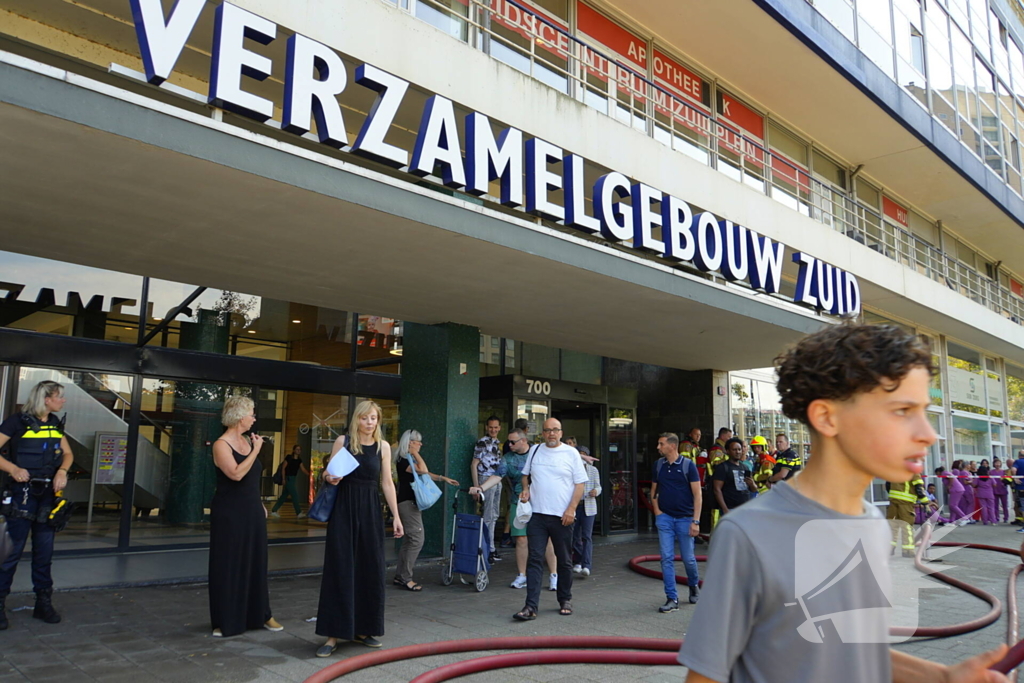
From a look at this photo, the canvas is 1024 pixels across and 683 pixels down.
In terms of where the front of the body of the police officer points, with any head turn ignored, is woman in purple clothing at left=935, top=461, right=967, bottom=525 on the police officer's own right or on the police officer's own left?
on the police officer's own left

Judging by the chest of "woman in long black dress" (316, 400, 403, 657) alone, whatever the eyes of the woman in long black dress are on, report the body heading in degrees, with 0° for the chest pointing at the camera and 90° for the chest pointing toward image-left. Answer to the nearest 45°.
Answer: approximately 0°

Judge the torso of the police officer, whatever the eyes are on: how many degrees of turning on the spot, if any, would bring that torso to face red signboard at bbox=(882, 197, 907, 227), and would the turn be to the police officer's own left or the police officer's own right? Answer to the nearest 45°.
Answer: approximately 45° to the police officer's own left

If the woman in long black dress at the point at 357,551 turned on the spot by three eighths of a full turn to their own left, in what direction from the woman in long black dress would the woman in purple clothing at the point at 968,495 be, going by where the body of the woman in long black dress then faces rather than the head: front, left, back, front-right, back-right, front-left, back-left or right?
front

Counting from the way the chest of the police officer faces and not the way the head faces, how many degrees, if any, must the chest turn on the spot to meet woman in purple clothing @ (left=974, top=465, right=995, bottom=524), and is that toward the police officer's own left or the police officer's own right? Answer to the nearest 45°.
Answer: approximately 45° to the police officer's own left

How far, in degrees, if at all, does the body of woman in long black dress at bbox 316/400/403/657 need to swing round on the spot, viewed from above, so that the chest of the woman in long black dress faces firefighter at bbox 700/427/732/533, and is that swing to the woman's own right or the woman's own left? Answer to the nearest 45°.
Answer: approximately 135° to the woman's own left

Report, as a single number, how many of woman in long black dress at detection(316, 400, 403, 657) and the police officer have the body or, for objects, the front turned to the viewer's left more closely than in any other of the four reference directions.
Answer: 0

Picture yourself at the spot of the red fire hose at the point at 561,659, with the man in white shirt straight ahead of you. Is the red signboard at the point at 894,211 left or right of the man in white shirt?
right

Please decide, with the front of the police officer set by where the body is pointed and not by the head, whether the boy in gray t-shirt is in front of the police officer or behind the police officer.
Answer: in front

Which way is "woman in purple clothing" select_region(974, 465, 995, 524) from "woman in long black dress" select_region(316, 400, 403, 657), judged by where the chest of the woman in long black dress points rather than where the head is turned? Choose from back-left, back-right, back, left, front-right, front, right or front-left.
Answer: back-left
